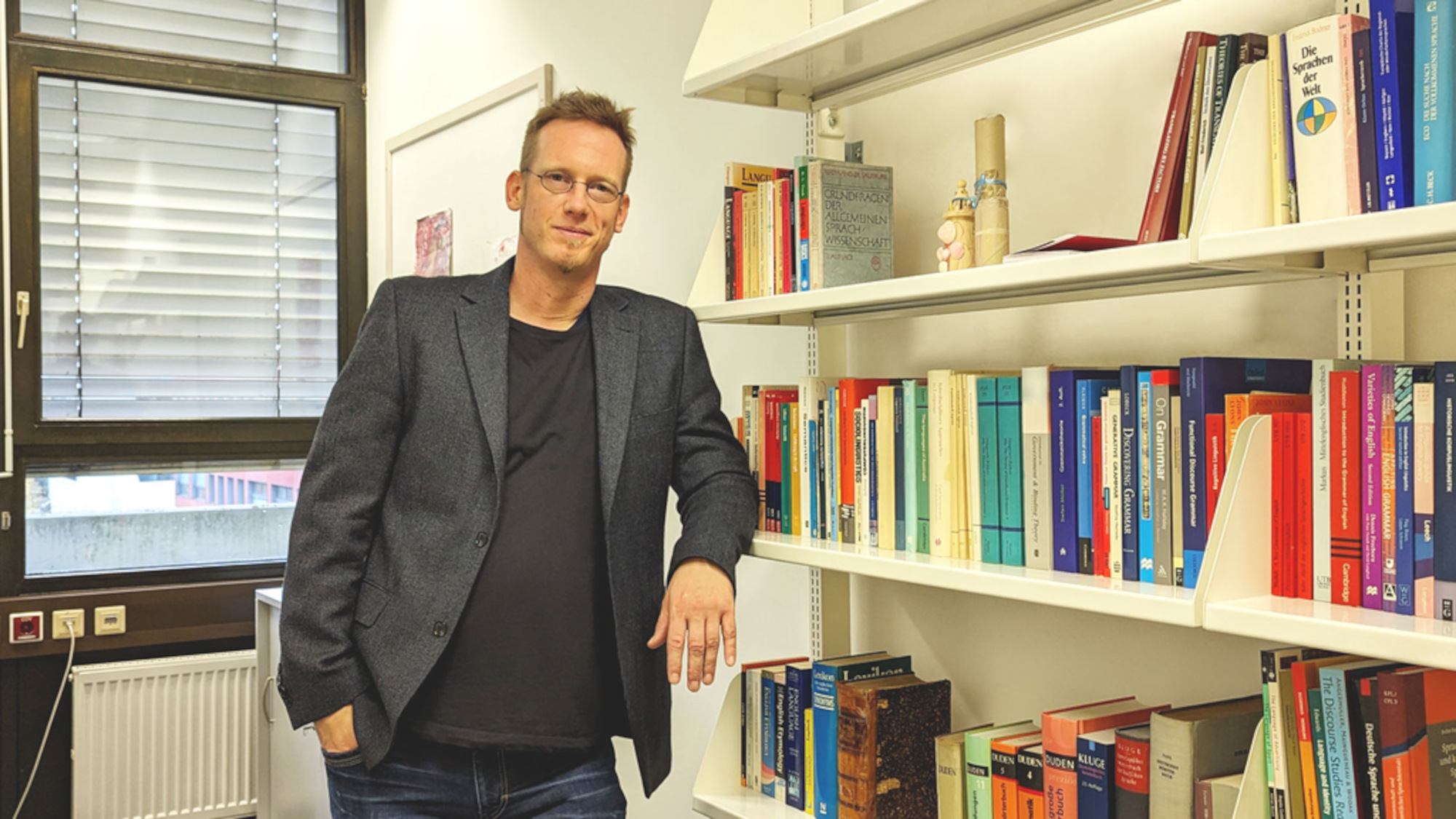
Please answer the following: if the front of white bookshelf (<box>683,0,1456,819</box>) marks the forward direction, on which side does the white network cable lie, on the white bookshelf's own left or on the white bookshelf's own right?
on the white bookshelf's own right

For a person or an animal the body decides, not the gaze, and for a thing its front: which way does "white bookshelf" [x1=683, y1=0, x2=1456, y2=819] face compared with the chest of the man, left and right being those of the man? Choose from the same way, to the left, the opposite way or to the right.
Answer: to the right

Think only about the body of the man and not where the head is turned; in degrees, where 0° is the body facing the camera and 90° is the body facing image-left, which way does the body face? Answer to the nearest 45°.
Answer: approximately 0°

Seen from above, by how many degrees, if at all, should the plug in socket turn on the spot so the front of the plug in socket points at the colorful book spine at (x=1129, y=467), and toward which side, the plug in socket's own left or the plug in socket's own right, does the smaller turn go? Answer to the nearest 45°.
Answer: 0° — it already faces it
